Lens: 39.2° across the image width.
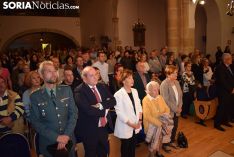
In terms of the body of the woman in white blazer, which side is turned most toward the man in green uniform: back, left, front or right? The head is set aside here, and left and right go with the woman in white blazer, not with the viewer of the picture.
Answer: right

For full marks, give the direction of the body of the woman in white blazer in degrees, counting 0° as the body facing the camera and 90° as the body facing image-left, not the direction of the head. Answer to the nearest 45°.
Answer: approximately 315°

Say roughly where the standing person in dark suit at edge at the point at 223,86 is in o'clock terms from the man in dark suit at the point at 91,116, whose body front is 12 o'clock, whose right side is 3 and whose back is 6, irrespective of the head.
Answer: The standing person in dark suit at edge is roughly at 9 o'clock from the man in dark suit.

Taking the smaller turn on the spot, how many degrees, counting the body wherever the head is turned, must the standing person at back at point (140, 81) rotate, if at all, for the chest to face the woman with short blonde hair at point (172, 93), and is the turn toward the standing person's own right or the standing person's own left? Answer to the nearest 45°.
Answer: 0° — they already face them

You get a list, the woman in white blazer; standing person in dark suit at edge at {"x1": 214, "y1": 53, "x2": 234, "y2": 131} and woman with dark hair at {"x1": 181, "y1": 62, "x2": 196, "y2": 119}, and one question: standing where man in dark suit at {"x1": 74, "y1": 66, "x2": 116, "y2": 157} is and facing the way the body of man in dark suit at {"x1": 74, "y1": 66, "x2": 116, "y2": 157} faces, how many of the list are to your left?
3

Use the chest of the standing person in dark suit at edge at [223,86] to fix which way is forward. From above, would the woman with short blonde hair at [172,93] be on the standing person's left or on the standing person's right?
on the standing person's right

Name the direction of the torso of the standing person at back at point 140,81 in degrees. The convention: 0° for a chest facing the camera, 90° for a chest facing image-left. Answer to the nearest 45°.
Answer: approximately 315°
